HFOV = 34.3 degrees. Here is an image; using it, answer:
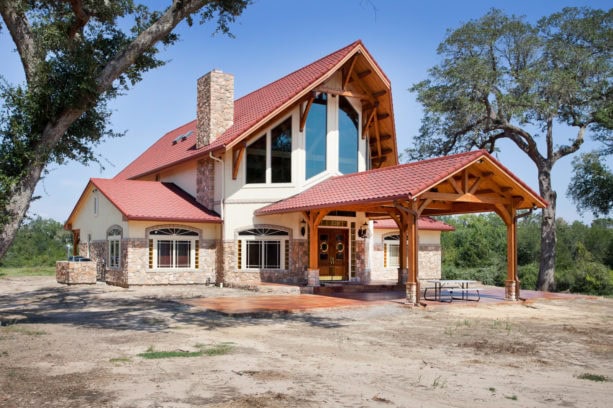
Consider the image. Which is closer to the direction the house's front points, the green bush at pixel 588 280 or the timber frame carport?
the timber frame carport

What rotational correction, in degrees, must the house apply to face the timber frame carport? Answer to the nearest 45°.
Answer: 0° — it already faces it

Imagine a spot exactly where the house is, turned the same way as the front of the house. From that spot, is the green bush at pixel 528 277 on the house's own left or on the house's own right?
on the house's own left

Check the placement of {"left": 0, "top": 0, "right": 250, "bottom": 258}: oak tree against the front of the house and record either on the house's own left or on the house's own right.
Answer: on the house's own right

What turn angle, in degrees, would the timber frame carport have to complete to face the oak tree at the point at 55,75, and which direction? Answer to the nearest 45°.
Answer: approximately 90° to its right

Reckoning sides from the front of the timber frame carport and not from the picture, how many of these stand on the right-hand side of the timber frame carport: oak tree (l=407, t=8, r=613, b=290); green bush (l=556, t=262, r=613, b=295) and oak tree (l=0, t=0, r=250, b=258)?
1

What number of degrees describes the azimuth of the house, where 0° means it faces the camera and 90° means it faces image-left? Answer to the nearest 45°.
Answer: approximately 315°
